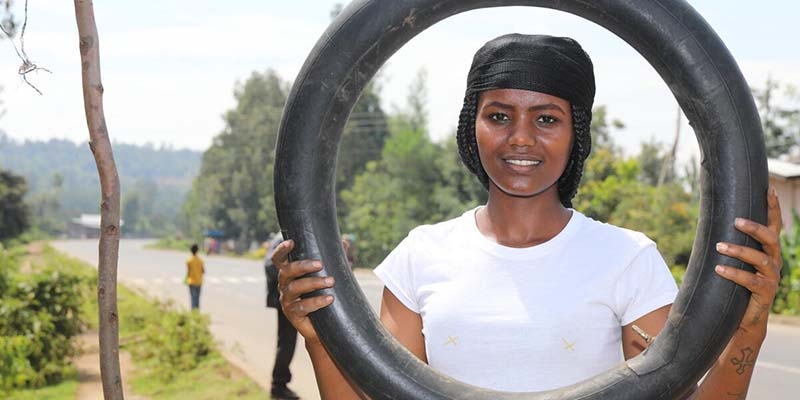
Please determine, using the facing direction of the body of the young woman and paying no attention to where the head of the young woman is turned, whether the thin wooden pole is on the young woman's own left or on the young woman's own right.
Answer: on the young woman's own right

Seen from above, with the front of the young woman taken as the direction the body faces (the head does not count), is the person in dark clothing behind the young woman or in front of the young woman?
behind

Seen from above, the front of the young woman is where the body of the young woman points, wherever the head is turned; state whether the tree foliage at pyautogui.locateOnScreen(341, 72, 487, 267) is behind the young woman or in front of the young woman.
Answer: behind

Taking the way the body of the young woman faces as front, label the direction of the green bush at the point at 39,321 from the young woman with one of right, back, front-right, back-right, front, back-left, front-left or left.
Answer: back-right

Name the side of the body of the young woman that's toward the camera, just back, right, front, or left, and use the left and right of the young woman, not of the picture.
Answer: front

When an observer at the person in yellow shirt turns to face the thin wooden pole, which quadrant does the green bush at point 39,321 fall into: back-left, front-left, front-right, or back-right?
front-right

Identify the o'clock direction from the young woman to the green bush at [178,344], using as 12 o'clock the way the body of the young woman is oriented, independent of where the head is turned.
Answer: The green bush is roughly at 5 o'clock from the young woman.
